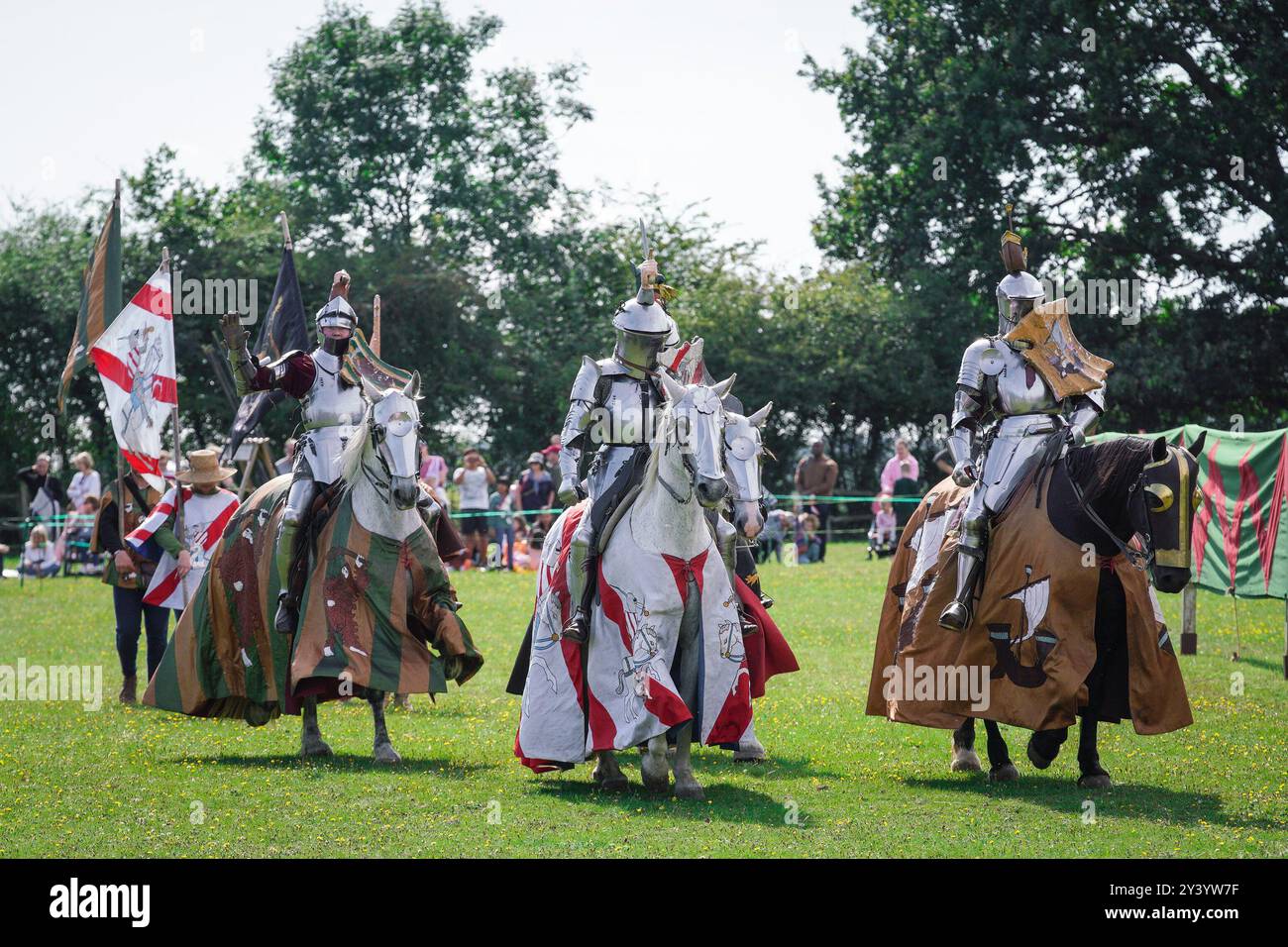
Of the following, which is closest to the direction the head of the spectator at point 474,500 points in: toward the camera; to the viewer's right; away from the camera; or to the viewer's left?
toward the camera

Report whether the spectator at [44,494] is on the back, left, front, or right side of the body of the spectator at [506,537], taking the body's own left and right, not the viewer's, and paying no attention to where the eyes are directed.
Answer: right

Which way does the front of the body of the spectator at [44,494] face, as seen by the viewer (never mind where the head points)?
toward the camera

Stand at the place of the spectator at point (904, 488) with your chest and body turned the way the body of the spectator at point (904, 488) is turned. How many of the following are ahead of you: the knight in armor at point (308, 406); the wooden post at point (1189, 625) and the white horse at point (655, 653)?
3

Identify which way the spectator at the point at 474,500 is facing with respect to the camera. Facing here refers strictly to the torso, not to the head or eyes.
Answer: toward the camera

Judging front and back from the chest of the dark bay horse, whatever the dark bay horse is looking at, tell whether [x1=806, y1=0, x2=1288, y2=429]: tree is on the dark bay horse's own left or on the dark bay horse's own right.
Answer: on the dark bay horse's own left

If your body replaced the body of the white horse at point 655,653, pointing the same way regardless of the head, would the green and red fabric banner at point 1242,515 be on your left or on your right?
on your left

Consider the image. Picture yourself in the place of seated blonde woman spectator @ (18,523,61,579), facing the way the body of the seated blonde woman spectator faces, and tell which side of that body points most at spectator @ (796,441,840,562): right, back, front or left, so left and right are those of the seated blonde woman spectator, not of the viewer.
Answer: left

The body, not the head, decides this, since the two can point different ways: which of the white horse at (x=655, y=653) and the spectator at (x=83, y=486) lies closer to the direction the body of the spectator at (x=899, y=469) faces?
the white horse

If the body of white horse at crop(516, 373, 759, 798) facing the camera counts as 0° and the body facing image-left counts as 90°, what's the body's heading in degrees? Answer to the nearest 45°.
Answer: approximately 315°

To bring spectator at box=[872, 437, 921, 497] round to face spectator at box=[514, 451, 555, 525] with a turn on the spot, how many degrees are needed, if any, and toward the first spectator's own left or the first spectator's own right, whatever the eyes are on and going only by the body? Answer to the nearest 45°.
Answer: approximately 90° to the first spectator's own right

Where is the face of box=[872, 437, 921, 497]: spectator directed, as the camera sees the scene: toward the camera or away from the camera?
toward the camera

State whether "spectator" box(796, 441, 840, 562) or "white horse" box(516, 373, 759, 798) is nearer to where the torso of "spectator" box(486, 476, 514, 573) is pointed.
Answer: the white horse

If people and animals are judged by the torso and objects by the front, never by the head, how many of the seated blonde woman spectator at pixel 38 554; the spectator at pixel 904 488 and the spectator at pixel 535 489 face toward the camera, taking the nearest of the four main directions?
3

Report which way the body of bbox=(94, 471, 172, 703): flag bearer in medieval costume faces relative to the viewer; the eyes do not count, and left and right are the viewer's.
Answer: facing the viewer and to the right of the viewer
